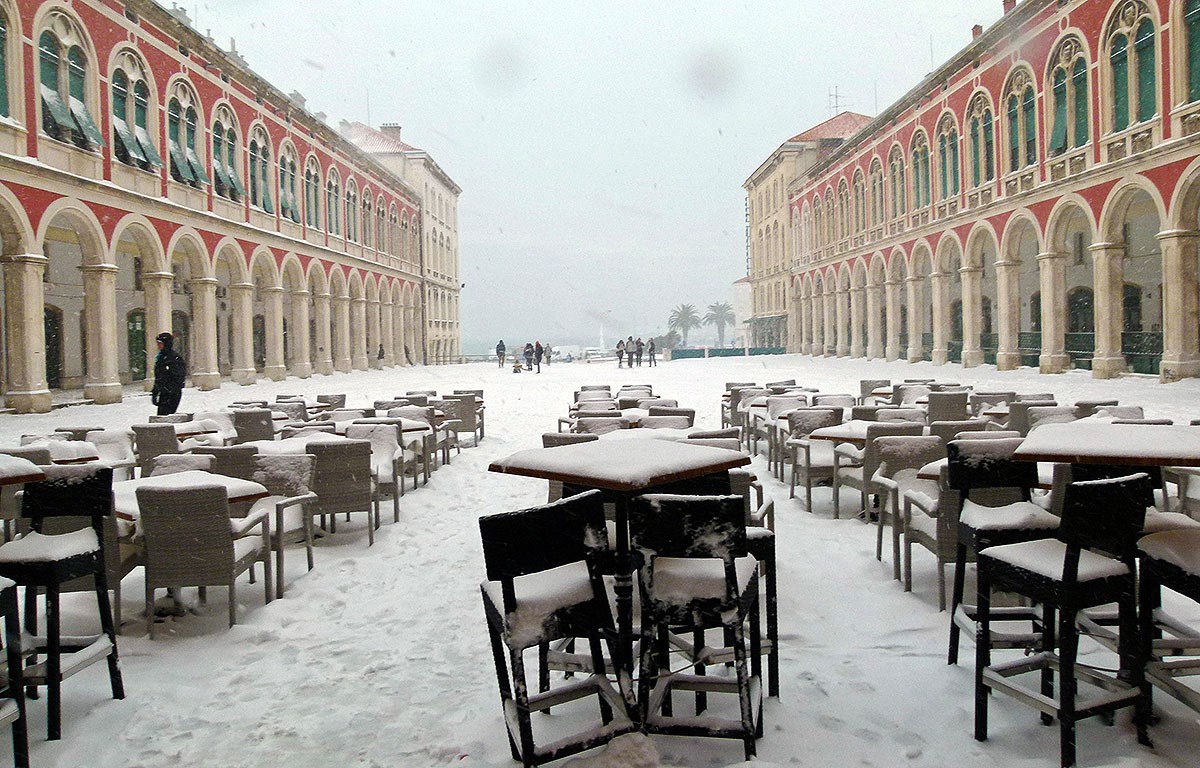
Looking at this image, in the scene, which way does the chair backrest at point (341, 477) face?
away from the camera

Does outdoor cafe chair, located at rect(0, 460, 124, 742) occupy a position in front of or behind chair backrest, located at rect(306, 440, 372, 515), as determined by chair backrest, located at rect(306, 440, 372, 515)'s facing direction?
behind

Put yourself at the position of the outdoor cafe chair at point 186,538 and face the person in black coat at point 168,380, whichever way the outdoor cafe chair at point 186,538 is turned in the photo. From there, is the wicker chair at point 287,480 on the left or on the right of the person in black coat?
right

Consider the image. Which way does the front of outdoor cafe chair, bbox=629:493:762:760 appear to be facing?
away from the camera

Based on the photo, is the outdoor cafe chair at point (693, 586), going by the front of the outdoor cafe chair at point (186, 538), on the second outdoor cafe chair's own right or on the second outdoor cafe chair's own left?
on the second outdoor cafe chair's own right

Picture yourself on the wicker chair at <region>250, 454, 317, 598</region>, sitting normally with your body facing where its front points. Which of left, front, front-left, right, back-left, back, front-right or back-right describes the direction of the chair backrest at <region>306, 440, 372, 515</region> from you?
back

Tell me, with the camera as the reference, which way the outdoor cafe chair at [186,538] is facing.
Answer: facing away from the viewer and to the right of the viewer

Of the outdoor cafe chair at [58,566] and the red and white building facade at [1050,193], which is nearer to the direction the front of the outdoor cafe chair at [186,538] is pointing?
the red and white building facade

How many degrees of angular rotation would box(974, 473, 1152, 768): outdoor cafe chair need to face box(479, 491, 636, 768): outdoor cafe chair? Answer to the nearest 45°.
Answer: approximately 90° to its left

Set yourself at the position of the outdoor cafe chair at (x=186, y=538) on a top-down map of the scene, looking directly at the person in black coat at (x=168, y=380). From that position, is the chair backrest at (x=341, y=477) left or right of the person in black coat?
right
